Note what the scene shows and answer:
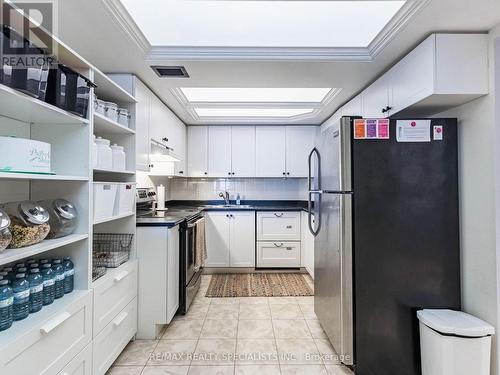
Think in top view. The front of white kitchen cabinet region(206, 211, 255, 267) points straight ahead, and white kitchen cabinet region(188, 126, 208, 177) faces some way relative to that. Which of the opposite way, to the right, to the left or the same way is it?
the same way

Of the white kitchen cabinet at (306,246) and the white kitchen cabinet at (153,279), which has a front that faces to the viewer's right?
the white kitchen cabinet at (153,279)

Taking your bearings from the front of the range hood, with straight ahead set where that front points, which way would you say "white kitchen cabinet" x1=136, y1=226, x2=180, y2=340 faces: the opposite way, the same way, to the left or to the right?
the same way

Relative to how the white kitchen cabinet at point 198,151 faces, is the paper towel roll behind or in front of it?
in front

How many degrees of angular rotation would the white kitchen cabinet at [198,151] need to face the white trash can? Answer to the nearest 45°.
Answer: approximately 45° to its left

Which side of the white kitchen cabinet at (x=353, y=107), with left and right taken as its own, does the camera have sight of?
left

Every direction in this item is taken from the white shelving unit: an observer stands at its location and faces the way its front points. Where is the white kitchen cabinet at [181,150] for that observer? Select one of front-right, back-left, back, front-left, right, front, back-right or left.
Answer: left

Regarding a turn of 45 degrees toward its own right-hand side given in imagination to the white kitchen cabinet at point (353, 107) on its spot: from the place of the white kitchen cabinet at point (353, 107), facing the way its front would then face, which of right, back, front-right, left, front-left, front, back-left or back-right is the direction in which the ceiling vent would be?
left

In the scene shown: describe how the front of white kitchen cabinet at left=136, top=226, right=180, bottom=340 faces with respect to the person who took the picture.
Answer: facing to the right of the viewer

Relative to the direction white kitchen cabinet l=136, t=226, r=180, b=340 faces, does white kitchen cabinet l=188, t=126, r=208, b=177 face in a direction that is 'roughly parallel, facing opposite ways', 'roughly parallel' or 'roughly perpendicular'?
roughly perpendicular

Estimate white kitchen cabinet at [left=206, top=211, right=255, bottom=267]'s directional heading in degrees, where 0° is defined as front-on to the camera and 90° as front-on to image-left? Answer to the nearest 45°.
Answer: approximately 0°

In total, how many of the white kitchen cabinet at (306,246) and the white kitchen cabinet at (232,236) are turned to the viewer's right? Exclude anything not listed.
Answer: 0

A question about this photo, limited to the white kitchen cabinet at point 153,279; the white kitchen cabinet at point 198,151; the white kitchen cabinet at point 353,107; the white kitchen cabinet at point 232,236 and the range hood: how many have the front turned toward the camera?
2

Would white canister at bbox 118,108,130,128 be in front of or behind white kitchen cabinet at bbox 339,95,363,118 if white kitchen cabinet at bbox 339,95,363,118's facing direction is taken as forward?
in front

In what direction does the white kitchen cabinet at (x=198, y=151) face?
toward the camera
